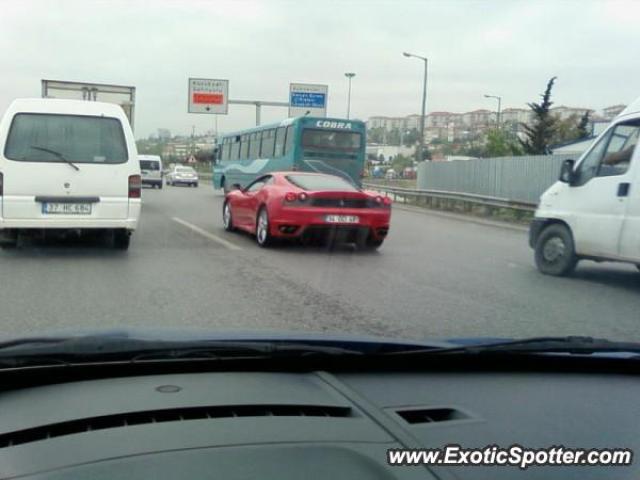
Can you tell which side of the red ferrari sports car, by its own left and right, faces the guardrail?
right

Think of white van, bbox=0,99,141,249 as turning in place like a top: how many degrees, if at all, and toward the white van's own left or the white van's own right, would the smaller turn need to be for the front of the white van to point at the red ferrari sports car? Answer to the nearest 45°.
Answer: approximately 90° to the white van's own right

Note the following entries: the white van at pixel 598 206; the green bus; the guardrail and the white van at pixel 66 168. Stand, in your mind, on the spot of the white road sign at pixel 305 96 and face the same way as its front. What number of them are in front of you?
4

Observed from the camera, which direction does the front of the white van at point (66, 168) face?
facing away from the viewer

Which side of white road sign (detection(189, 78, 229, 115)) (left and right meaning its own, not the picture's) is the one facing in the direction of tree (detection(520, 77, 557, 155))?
left

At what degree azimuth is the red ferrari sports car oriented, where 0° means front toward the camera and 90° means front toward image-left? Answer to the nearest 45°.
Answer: approximately 135°

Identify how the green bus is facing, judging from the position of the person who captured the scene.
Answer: facing away from the viewer and to the left of the viewer

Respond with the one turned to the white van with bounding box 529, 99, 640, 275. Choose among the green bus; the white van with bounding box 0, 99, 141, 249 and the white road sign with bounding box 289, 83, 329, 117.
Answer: the white road sign

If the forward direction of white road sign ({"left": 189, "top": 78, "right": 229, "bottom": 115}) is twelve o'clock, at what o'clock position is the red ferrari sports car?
The red ferrari sports car is roughly at 12 o'clock from the white road sign.
